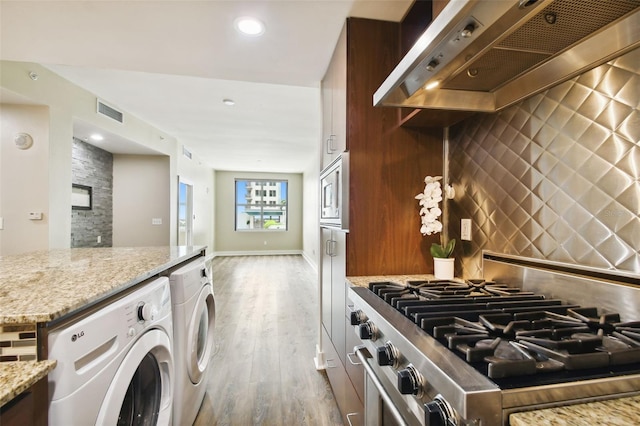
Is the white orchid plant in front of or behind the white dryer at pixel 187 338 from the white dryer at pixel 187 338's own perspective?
in front

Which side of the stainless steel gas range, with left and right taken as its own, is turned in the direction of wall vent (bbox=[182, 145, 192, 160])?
right

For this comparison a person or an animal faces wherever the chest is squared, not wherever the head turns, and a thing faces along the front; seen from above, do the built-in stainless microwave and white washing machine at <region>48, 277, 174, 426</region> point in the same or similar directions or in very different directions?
very different directions

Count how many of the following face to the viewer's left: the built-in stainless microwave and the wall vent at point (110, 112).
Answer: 1

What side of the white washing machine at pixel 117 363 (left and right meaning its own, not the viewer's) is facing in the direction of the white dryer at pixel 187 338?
left

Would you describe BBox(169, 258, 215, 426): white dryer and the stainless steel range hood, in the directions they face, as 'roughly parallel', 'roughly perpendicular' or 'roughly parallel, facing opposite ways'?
roughly parallel, facing opposite ways

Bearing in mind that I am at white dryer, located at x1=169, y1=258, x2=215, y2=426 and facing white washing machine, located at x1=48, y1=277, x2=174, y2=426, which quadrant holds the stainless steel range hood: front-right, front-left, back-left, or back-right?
front-left

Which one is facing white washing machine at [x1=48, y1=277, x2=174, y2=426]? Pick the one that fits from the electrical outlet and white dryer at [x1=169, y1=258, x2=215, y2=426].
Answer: the electrical outlet

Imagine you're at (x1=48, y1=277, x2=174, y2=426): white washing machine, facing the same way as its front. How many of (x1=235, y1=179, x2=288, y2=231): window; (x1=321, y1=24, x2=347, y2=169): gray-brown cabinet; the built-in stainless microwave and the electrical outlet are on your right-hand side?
0

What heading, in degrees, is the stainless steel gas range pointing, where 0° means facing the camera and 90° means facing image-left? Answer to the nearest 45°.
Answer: approximately 45°

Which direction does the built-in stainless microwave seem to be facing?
to the viewer's left

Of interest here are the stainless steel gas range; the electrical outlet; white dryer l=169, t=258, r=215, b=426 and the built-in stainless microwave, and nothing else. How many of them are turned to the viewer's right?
1

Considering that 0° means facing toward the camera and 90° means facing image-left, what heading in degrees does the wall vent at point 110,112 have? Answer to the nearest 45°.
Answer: approximately 315°

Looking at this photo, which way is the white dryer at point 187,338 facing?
to the viewer's right

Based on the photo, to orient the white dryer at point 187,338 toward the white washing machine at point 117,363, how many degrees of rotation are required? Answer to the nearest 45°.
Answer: approximately 90° to its right

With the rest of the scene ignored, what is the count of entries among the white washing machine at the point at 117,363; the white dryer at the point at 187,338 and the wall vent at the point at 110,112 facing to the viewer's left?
0
